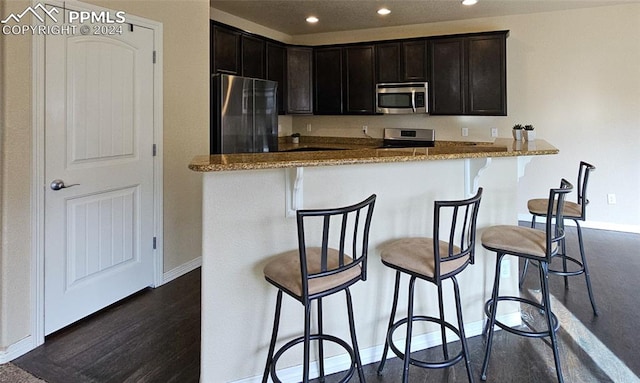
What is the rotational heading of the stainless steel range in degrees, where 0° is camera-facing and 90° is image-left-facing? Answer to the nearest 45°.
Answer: approximately 0°

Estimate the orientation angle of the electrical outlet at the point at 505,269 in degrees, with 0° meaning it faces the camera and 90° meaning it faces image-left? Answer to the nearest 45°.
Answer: approximately 0°

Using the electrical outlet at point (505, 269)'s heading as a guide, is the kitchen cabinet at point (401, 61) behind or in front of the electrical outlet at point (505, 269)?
behind

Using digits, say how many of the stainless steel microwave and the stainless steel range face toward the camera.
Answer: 2
